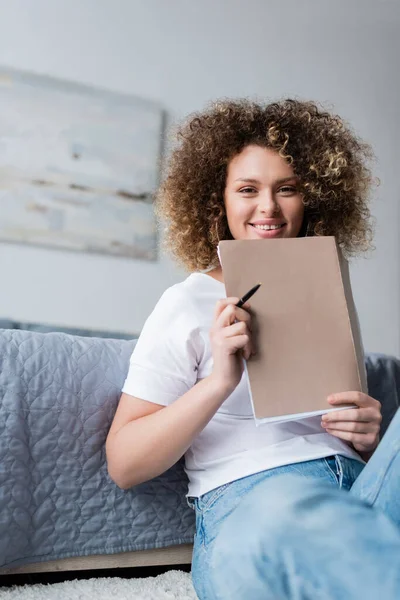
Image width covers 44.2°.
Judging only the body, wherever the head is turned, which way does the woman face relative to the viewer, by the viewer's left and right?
facing the viewer and to the right of the viewer

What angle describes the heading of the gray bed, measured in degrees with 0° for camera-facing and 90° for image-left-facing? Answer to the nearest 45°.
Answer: approximately 0°

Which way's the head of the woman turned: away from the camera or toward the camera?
toward the camera
